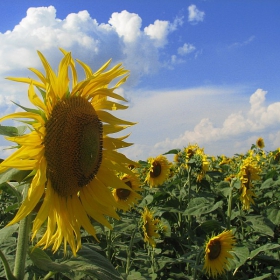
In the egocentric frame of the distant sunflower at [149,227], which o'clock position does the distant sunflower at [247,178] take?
the distant sunflower at [247,178] is roughly at 6 o'clock from the distant sunflower at [149,227].

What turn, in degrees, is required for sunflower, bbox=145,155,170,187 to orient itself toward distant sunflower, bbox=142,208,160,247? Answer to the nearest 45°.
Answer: approximately 45° to its left

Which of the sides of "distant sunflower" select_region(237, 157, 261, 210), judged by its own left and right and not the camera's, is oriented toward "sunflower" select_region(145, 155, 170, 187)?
right

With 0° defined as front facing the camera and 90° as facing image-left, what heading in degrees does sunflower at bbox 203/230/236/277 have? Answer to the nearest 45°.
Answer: approximately 45°

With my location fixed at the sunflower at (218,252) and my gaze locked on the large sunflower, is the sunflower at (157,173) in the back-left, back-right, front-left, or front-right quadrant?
back-right

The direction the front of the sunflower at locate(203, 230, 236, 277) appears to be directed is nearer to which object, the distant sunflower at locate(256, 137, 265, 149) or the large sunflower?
the large sunflower

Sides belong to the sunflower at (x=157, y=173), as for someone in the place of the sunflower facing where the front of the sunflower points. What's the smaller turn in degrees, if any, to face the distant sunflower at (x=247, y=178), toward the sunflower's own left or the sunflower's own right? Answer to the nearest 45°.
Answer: approximately 90° to the sunflower's own left
